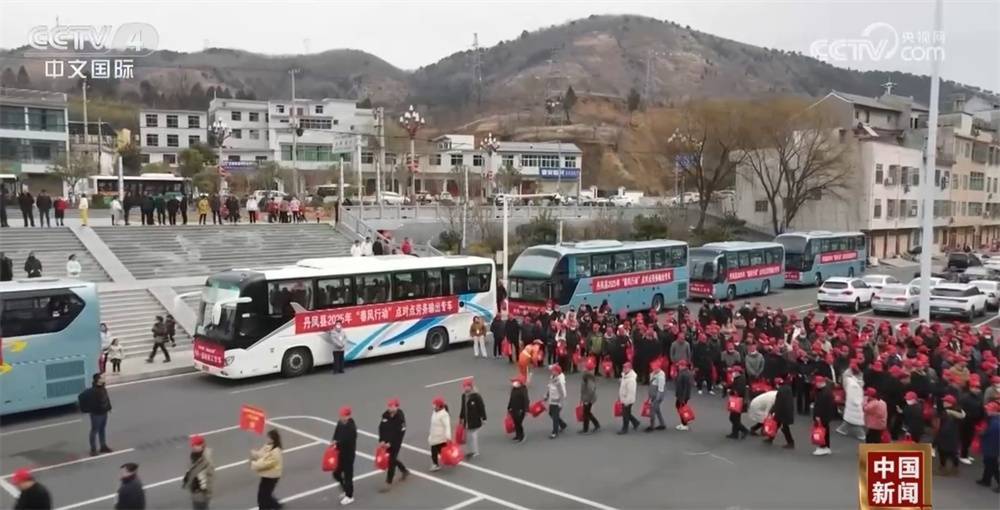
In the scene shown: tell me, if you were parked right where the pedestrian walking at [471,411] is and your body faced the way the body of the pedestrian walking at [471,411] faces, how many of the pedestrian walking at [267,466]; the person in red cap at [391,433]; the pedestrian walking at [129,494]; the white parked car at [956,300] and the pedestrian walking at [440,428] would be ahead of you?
4

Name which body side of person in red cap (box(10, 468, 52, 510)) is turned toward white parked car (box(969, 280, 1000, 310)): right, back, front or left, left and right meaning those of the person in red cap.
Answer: back

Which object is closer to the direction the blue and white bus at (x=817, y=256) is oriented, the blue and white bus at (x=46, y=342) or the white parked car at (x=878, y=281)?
the blue and white bus

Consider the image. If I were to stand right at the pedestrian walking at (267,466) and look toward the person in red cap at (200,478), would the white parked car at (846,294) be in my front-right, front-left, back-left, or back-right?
back-right

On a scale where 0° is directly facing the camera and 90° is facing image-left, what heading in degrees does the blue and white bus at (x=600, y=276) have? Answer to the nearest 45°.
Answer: approximately 45°

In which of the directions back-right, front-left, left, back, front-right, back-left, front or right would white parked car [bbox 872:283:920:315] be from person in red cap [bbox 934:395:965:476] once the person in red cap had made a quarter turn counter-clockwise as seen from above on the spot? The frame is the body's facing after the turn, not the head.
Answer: back-left

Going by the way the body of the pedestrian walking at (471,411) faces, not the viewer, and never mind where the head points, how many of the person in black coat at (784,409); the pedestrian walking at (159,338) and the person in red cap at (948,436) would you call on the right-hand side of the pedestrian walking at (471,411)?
1

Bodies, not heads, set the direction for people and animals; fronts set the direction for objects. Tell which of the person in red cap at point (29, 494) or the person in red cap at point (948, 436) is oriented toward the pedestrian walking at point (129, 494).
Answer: the person in red cap at point (948, 436)

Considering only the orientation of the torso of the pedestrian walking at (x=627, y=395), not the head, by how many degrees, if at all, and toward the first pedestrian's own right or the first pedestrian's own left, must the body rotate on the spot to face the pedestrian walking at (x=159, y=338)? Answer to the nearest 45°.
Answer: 0° — they already face them

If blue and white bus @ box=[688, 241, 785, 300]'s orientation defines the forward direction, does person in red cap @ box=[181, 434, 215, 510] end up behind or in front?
in front

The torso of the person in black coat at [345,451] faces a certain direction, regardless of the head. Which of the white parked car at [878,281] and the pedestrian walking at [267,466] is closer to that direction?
the pedestrian walking

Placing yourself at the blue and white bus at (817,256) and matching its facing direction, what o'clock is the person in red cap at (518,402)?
The person in red cap is roughly at 11 o'clock from the blue and white bus.

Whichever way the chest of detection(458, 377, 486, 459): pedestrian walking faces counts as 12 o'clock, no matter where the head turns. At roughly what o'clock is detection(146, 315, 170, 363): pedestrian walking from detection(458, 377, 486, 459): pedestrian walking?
detection(146, 315, 170, 363): pedestrian walking is roughly at 3 o'clock from detection(458, 377, 486, 459): pedestrian walking.

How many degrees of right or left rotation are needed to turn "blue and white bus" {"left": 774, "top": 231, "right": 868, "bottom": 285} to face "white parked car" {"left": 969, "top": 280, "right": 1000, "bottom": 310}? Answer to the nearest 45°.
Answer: approximately 90° to its left

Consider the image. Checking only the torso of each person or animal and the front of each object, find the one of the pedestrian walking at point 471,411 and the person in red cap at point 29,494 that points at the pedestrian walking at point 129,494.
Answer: the pedestrian walking at point 471,411

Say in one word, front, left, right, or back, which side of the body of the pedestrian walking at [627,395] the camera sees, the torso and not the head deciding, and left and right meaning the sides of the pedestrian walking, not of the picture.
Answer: left
